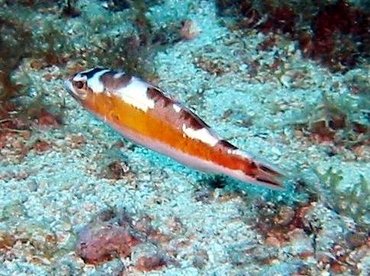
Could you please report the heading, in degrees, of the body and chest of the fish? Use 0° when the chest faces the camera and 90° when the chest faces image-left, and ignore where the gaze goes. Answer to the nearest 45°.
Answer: approximately 90°

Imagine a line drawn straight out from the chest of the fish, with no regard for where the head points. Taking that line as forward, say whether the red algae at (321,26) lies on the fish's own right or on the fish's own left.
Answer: on the fish's own right
